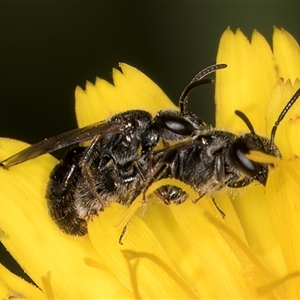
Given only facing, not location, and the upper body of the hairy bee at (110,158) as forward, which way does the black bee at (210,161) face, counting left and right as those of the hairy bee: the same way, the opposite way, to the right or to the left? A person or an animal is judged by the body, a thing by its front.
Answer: the same way

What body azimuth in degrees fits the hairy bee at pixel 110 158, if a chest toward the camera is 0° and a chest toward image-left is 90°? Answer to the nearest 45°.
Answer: approximately 270°

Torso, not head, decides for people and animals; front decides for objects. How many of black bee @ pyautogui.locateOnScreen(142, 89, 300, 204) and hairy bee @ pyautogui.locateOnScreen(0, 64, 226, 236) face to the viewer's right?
2

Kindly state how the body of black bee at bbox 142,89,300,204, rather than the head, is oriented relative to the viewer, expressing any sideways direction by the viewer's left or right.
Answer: facing to the right of the viewer
